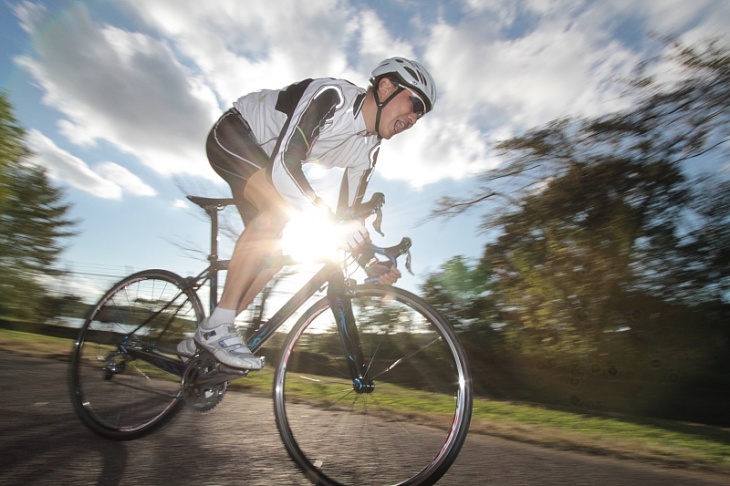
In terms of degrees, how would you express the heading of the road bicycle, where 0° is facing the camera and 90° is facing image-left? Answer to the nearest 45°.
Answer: approximately 315°

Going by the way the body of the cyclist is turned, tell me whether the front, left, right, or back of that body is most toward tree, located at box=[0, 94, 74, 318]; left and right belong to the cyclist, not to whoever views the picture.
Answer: back

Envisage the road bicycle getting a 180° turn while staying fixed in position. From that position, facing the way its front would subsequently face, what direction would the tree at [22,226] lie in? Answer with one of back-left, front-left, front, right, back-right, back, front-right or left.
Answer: front

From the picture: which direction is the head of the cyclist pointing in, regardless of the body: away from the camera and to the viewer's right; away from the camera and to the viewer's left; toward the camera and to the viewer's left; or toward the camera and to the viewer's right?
toward the camera and to the viewer's right

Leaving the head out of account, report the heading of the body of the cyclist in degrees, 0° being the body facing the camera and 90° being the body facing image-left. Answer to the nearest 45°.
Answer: approximately 315°
